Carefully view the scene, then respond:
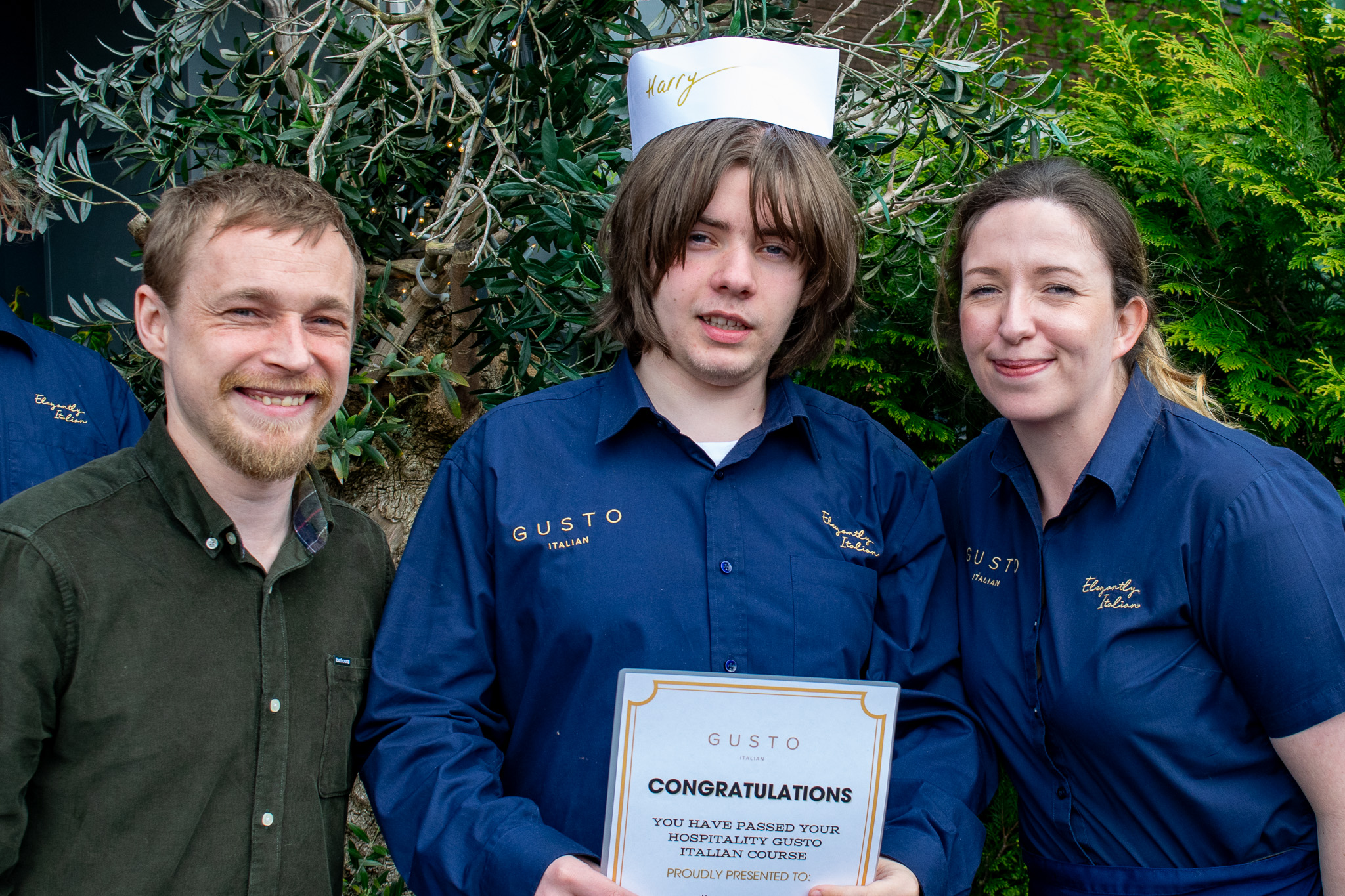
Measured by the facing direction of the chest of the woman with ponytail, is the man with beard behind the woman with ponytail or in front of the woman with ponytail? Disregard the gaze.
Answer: in front

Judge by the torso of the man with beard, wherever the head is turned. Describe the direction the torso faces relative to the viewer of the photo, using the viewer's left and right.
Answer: facing the viewer and to the right of the viewer

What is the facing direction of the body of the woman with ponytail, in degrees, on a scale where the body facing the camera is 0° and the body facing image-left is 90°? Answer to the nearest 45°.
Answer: approximately 45°

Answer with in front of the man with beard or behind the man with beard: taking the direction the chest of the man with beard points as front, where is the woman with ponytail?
in front

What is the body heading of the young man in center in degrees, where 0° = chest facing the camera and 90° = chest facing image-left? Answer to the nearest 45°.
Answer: approximately 0°

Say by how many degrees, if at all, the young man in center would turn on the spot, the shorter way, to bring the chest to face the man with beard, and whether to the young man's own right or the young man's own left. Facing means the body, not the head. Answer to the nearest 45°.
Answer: approximately 90° to the young man's own right

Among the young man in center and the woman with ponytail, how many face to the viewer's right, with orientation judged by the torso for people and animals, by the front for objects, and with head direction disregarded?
0

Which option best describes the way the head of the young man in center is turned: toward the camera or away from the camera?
toward the camera

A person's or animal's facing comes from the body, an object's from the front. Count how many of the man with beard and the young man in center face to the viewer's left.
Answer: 0

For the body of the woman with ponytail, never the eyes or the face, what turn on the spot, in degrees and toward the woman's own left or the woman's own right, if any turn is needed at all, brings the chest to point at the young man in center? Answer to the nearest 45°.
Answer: approximately 45° to the woman's own right
